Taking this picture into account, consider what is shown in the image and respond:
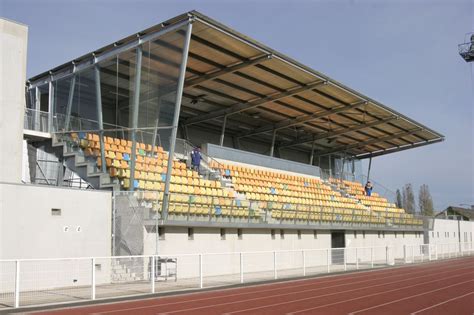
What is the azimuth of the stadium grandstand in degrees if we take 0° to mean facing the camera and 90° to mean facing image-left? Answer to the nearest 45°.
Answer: approximately 315°

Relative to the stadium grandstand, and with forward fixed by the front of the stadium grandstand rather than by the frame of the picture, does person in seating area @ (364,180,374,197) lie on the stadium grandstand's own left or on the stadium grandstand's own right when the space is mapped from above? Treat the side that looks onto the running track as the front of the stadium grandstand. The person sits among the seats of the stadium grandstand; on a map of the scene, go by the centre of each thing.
on the stadium grandstand's own left
